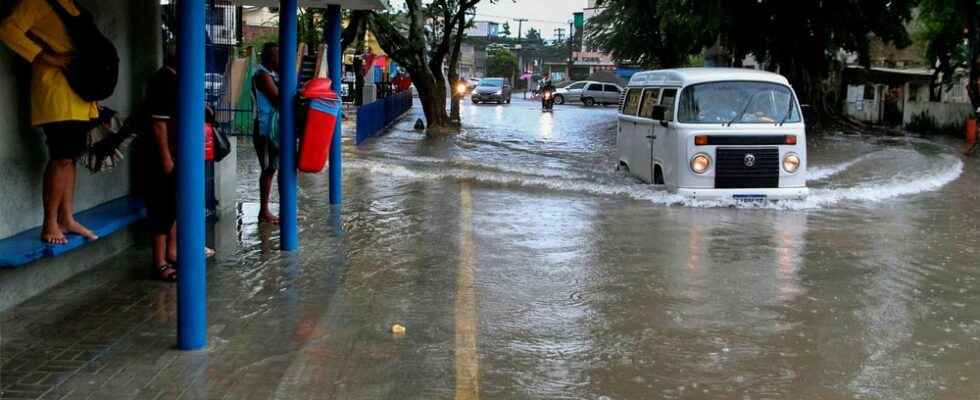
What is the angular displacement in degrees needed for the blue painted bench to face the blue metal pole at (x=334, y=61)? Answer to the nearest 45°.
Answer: approximately 90° to its left

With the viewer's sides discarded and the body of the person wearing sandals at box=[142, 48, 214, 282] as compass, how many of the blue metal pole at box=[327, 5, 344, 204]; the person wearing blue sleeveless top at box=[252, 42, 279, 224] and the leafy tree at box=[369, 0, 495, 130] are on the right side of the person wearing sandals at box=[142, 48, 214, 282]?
0

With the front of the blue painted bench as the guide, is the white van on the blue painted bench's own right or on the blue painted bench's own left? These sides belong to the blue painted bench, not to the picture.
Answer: on the blue painted bench's own left

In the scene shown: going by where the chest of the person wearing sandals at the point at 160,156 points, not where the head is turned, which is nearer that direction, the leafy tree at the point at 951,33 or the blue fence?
the leafy tree

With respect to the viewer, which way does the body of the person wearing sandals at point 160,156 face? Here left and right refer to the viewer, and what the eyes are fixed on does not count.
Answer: facing to the right of the viewer

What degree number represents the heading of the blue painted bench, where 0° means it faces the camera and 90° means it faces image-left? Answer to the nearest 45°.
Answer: approximately 315°

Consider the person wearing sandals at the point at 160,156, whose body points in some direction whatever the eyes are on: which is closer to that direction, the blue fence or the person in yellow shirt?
the blue fence
